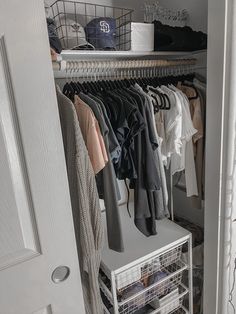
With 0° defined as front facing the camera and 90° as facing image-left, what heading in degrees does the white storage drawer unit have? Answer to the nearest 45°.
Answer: approximately 315°

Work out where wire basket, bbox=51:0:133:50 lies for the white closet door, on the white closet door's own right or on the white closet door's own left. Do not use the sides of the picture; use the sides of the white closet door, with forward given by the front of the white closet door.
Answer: on the white closet door's own left

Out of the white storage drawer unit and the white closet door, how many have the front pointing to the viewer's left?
0

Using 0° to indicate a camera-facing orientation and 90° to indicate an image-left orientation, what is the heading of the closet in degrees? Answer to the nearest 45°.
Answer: approximately 0°

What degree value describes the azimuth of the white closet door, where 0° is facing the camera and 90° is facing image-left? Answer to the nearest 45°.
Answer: approximately 315°

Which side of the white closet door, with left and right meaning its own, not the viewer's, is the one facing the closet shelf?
left
